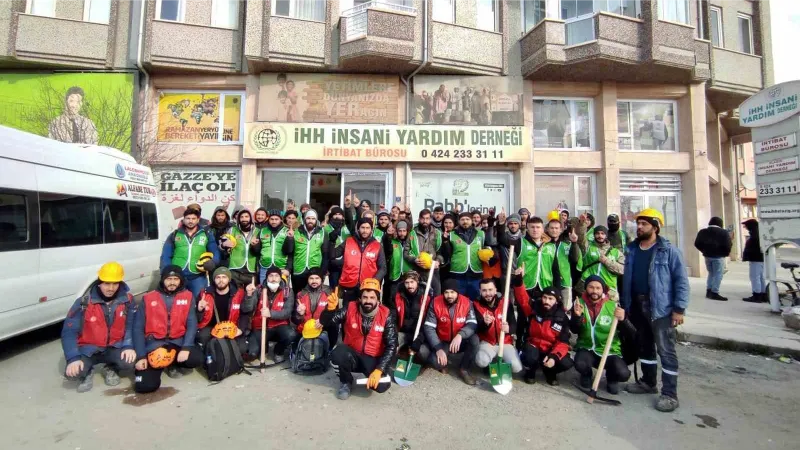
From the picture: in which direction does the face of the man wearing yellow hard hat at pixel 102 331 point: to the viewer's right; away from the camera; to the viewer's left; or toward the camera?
toward the camera

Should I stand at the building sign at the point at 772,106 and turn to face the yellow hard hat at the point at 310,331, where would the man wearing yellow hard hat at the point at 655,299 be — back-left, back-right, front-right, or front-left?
front-left

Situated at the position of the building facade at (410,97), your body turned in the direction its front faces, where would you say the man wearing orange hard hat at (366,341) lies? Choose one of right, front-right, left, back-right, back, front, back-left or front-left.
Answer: front

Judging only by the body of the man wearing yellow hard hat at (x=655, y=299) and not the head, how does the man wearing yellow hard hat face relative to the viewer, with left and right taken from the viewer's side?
facing the viewer and to the left of the viewer

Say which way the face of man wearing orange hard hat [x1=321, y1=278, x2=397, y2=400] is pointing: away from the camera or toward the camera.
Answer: toward the camera

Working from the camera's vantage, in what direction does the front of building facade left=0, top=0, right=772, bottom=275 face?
facing the viewer

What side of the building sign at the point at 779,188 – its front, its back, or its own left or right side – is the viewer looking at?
front

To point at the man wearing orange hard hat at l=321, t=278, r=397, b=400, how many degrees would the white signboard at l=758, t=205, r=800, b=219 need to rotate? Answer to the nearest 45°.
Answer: approximately 45° to its right

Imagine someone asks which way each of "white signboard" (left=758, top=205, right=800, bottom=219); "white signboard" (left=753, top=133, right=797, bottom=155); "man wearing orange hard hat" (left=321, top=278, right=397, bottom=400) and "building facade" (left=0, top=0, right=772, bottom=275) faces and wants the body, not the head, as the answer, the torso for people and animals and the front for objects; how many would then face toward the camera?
4

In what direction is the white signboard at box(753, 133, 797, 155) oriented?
toward the camera

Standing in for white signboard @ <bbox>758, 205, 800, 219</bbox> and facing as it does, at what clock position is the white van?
The white van is roughly at 1 o'clock from the white signboard.

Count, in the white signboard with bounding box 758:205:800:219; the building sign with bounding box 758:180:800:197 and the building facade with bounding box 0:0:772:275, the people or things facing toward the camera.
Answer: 3

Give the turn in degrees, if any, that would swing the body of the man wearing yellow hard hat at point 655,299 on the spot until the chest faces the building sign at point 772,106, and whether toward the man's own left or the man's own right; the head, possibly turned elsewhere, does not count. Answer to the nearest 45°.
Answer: approximately 180°

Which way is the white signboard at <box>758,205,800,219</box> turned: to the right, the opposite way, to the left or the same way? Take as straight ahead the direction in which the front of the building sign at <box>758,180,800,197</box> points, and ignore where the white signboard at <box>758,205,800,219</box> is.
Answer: the same way

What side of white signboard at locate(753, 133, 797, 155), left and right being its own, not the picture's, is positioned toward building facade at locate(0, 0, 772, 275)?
right
